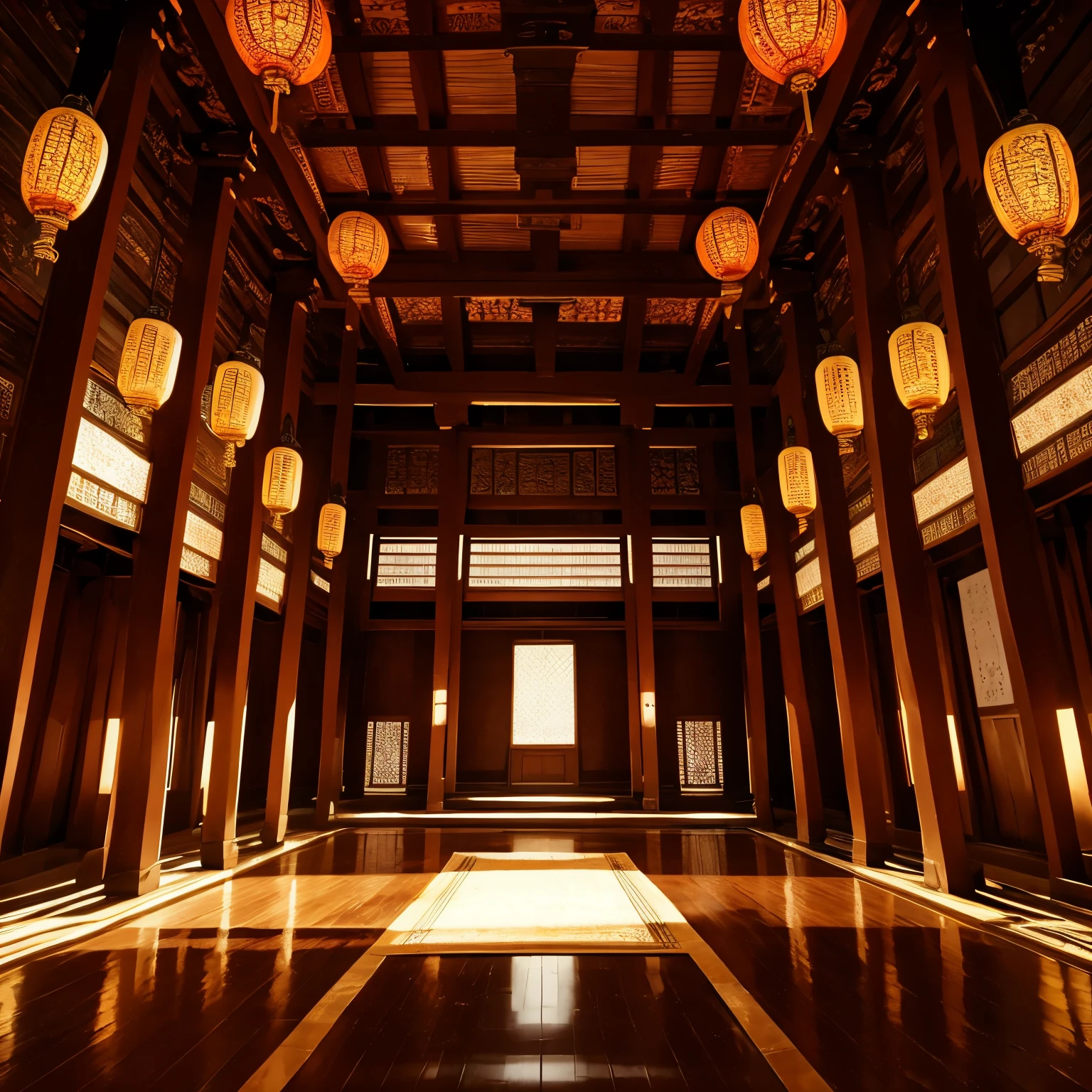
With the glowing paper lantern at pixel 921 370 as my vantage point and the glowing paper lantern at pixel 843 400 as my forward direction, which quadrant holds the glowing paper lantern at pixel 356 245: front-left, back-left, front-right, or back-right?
front-left

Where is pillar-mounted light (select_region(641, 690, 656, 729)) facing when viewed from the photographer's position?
facing the viewer

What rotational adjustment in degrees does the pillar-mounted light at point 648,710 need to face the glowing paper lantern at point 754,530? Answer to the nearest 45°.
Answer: approximately 45° to its left

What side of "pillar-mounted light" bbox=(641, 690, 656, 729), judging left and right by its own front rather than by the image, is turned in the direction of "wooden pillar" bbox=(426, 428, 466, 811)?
right

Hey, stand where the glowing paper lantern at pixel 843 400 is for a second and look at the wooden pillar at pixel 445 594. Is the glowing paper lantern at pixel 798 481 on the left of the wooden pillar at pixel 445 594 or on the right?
right

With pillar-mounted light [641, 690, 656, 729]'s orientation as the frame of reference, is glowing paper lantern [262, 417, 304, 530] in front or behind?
in front

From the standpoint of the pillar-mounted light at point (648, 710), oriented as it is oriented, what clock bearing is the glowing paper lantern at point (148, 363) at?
The glowing paper lantern is roughly at 1 o'clock from the pillar-mounted light.

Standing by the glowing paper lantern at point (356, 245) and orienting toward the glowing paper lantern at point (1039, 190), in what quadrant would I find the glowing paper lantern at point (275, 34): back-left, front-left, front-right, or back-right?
front-right

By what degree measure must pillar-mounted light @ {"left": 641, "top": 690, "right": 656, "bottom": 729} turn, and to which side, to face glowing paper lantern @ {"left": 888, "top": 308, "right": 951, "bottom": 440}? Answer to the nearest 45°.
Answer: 0° — it already faces it

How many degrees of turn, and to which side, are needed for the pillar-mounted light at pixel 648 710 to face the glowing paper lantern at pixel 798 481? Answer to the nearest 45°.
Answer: approximately 45° to its left

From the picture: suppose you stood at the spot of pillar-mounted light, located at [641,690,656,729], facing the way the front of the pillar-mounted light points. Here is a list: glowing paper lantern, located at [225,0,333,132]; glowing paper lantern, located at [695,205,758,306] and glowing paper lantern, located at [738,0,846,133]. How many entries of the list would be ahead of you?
3

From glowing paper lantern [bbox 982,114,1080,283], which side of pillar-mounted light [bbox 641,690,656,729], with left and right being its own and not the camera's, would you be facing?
front

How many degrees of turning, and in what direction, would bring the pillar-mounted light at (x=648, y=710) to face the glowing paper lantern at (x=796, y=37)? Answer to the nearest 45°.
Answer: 0° — it already faces it

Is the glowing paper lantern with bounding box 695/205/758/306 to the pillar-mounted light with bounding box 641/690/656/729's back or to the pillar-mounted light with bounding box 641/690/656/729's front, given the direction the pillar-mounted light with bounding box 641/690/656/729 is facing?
to the front
